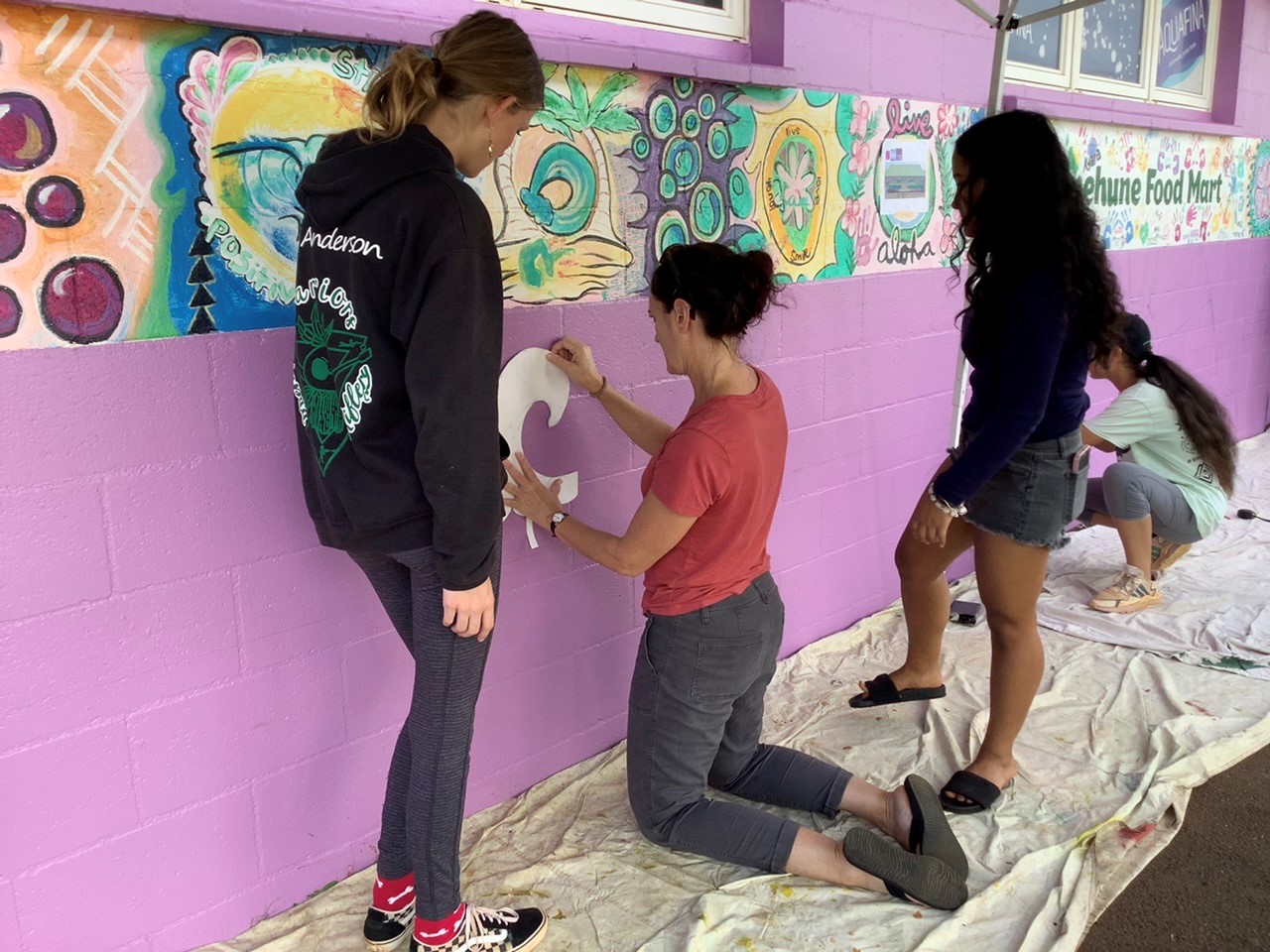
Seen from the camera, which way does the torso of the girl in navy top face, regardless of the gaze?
to the viewer's left

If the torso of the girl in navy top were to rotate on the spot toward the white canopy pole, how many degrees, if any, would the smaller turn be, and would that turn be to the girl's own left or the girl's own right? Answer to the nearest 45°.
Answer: approximately 90° to the girl's own right

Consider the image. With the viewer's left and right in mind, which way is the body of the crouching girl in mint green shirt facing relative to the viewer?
facing to the left of the viewer

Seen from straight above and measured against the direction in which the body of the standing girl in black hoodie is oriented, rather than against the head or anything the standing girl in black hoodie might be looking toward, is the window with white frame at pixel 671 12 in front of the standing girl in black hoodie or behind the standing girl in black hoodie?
in front

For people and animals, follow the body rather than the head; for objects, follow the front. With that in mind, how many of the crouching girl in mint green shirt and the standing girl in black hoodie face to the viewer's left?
1

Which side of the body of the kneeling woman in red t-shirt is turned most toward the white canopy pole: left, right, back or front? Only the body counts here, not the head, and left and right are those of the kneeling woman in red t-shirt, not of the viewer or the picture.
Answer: right

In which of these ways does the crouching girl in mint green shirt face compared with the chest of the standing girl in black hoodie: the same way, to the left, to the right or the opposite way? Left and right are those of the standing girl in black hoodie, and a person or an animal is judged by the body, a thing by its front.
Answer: to the left

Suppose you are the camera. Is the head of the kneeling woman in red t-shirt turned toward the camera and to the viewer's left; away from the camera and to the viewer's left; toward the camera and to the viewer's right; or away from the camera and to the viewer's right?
away from the camera and to the viewer's left

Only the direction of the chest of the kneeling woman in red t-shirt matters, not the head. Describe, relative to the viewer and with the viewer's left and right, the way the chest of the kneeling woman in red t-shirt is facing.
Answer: facing away from the viewer and to the left of the viewer

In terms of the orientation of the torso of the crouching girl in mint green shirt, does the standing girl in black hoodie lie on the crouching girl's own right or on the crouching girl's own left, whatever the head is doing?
on the crouching girl's own left

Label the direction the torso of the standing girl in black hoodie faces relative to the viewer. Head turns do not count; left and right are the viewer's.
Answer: facing away from the viewer and to the right of the viewer

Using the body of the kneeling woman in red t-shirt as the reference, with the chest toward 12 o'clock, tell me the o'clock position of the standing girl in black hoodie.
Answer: The standing girl in black hoodie is roughly at 9 o'clock from the kneeling woman in red t-shirt.

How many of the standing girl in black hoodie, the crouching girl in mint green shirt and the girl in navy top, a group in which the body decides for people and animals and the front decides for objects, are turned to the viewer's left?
2

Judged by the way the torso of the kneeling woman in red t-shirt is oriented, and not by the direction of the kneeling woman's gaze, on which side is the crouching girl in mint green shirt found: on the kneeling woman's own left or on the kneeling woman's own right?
on the kneeling woman's own right
